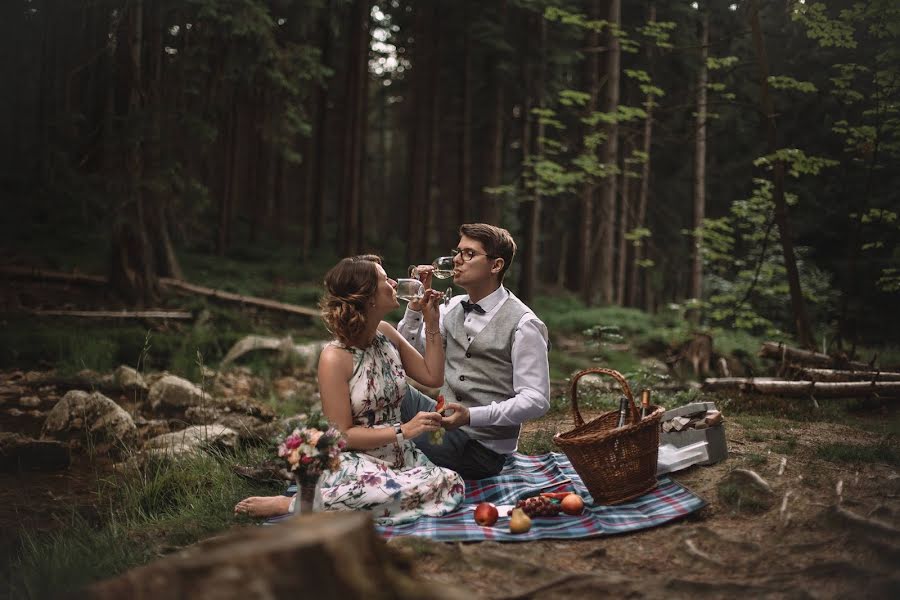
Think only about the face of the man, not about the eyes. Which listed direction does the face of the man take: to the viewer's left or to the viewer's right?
to the viewer's left

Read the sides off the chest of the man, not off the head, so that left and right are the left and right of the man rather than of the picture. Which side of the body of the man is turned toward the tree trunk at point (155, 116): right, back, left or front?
right

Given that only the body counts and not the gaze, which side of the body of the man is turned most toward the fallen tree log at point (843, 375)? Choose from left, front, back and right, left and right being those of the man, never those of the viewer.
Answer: back

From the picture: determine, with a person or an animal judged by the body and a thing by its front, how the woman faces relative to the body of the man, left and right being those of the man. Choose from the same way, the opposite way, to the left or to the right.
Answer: to the left

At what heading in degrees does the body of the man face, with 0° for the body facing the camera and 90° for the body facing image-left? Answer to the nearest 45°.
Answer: approximately 45°

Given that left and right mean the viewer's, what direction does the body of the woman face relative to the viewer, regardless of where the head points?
facing the viewer and to the right of the viewer

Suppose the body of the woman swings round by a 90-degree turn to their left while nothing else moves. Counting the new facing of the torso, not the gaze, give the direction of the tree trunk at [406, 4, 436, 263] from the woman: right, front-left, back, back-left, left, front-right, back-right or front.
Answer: front-left

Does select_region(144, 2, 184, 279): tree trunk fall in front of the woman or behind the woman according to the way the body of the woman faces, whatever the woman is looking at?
behind

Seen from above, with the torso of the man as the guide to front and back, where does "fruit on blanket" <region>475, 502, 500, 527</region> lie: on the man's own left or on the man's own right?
on the man's own left

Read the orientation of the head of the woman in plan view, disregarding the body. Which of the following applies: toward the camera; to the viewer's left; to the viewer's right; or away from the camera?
to the viewer's right

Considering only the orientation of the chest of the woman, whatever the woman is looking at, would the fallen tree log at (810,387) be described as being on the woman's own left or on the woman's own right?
on the woman's own left

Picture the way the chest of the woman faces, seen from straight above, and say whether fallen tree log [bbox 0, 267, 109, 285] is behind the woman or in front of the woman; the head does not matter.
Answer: behind

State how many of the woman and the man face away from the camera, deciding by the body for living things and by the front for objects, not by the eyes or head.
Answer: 0
